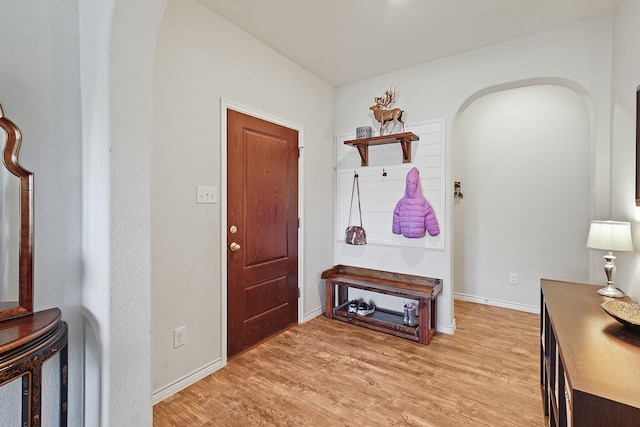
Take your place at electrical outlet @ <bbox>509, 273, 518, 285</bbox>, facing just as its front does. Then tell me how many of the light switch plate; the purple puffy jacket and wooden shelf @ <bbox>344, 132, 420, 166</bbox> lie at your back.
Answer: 0

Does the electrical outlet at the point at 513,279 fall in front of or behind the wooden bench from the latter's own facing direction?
behind

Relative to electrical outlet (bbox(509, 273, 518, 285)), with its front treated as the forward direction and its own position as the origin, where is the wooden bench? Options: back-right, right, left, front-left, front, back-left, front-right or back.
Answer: front-right

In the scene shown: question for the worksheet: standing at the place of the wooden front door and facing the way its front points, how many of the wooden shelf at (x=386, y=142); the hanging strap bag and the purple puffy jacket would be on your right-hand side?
0

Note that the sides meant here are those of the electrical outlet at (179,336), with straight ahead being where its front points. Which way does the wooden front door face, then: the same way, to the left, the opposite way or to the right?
the same way

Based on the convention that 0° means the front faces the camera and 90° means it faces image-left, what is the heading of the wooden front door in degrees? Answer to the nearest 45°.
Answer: approximately 315°

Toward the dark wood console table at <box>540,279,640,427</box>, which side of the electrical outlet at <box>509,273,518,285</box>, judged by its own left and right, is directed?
front

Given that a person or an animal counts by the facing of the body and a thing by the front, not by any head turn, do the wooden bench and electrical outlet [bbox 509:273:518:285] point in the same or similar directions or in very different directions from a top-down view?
same or similar directions

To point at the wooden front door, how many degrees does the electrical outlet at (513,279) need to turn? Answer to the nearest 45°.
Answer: approximately 45° to its right

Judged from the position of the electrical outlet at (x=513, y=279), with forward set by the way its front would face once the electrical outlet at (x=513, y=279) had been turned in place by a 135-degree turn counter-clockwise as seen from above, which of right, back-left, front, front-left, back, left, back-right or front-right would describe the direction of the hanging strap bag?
back

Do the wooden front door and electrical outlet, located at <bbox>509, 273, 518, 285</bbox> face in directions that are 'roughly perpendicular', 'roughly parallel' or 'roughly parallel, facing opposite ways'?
roughly perpendicular

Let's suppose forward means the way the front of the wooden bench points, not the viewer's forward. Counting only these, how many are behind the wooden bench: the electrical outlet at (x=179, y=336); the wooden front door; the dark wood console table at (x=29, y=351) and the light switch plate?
0

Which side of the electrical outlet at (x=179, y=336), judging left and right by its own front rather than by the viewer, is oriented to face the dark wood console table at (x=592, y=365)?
front

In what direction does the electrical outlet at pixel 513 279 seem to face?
toward the camera
